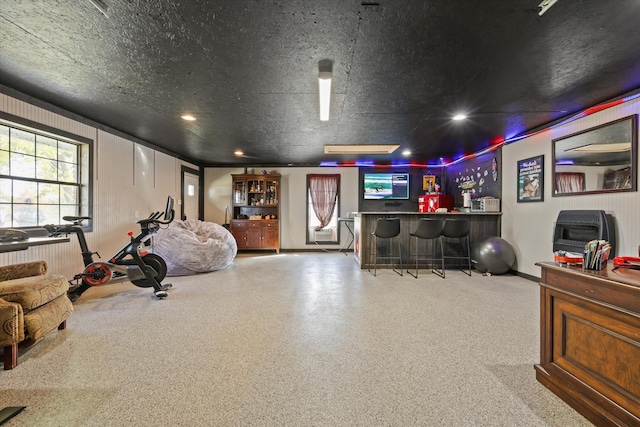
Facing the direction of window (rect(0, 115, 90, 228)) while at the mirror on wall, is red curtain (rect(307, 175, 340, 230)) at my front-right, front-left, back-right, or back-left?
front-right

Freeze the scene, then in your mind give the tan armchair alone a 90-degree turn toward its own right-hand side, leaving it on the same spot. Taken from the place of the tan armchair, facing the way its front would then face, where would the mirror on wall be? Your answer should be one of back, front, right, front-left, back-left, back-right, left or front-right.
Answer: left

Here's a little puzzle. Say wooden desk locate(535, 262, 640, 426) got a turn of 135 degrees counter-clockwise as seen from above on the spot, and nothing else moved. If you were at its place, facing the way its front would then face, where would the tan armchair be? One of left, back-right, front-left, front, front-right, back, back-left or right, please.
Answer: back-right

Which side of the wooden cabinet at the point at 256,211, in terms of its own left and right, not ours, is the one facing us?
front

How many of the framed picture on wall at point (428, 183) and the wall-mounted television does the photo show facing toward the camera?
2

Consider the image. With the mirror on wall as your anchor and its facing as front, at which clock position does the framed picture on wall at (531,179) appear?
The framed picture on wall is roughly at 3 o'clock from the mirror on wall.

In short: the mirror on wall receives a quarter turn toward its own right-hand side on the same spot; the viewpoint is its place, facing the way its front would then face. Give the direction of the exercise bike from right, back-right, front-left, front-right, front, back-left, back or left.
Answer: left

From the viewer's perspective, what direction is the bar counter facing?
toward the camera

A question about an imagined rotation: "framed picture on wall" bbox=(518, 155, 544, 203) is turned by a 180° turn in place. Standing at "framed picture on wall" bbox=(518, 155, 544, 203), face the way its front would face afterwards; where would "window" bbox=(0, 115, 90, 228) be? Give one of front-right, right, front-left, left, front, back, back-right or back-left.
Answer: back

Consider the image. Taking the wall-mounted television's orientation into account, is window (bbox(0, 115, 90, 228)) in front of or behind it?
in front

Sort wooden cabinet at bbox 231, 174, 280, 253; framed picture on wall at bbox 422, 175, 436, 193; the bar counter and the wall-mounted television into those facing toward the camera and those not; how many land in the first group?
4

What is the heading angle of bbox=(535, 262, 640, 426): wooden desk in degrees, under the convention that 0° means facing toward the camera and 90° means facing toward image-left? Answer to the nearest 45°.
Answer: approximately 45°

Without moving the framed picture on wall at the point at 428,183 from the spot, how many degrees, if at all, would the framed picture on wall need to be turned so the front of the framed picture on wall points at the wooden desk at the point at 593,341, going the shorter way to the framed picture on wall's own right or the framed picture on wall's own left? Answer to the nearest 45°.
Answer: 0° — it already faces it

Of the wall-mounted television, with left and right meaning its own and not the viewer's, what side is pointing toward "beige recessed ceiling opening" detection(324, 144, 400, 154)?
front

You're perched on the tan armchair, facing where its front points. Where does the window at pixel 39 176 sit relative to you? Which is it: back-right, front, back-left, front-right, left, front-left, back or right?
back-left

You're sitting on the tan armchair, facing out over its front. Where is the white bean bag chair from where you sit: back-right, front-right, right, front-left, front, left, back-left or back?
left

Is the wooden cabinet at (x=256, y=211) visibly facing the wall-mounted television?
no

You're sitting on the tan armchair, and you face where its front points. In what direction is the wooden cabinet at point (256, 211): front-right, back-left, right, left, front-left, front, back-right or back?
left

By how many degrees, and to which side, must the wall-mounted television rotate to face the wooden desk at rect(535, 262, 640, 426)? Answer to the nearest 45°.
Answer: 0° — it already faces it

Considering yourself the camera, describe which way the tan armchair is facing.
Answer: facing the viewer and to the right of the viewer

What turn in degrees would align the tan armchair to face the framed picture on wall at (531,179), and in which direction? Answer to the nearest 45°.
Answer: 0° — it already faces it

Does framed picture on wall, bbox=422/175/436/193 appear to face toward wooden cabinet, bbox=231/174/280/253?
no

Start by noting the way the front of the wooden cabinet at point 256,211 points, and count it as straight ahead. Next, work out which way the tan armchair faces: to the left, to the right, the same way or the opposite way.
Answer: to the left
